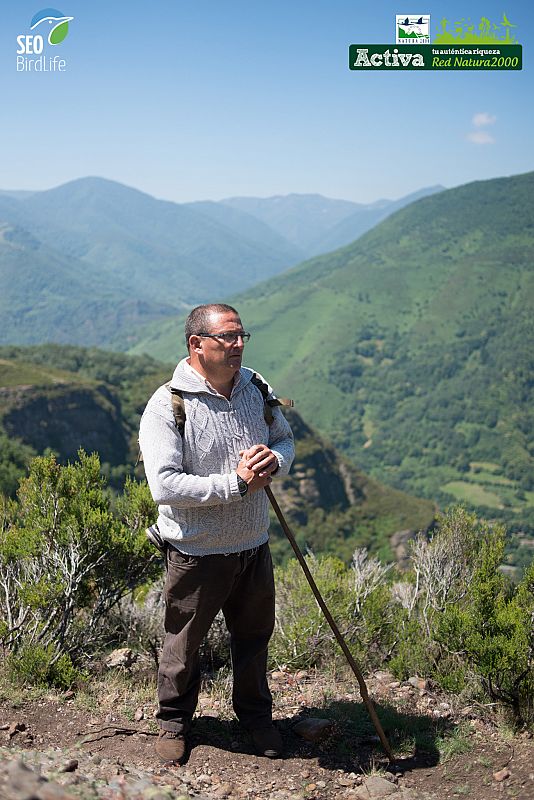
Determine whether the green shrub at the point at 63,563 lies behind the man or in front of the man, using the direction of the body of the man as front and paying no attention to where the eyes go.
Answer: behind

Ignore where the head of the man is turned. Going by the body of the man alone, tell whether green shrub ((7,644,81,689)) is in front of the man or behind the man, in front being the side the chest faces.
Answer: behind

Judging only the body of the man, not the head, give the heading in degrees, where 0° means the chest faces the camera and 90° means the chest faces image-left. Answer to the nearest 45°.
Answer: approximately 315°
